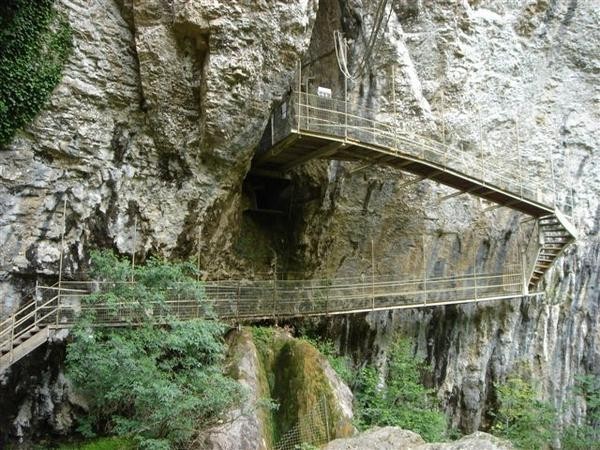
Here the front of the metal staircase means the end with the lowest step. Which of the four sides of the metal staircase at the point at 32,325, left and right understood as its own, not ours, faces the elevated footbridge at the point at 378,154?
back

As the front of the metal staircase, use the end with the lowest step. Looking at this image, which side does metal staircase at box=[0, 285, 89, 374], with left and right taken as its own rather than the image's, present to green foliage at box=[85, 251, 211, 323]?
back

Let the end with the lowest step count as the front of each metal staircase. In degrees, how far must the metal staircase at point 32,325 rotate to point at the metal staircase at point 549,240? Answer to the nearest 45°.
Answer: approximately 180°

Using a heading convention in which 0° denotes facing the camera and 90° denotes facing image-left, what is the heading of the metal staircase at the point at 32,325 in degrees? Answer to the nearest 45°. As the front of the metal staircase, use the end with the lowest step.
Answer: approximately 90°

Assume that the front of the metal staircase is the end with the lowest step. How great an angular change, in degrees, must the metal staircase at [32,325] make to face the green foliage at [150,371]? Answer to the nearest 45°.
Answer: approximately 135° to its left
